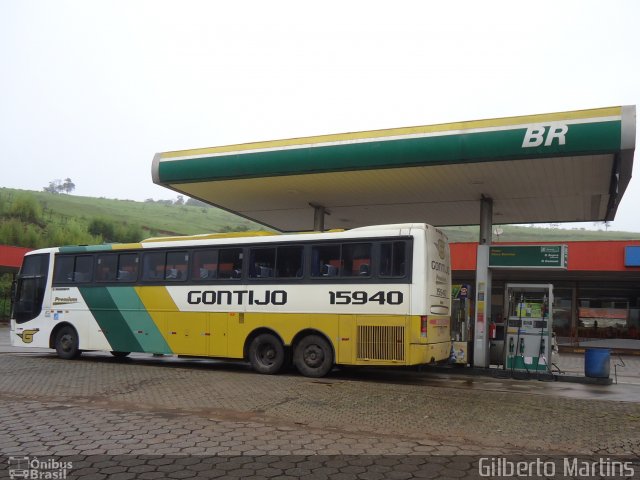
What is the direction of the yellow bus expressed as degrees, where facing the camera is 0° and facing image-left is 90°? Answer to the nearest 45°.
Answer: approximately 135°

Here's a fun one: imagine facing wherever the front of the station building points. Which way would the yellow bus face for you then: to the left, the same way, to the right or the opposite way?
to the right

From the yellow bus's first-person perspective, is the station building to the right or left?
on its right

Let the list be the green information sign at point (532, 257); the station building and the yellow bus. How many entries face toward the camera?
2

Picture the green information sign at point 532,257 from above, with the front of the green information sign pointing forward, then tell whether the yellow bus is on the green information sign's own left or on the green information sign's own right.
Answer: on the green information sign's own right

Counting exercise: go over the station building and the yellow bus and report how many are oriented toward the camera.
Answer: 1

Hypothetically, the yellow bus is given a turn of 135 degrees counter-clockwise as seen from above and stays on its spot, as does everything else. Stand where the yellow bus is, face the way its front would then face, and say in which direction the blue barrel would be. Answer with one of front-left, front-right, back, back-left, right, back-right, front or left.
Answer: left

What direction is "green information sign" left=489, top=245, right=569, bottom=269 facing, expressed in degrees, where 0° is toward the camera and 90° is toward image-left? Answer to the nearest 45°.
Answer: approximately 0°

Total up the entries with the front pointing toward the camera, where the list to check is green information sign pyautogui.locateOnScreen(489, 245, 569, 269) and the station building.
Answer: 2

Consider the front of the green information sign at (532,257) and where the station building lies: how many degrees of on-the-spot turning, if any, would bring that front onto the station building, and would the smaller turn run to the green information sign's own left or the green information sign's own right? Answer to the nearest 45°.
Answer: approximately 180°
